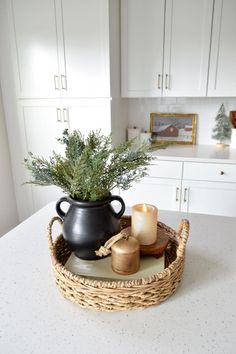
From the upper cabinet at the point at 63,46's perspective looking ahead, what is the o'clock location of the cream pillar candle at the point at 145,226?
The cream pillar candle is roughly at 12 o'clock from the upper cabinet.

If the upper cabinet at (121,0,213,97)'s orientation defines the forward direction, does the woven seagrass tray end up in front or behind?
in front

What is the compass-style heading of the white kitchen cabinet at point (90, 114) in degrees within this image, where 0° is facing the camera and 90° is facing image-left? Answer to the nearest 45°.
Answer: approximately 0°

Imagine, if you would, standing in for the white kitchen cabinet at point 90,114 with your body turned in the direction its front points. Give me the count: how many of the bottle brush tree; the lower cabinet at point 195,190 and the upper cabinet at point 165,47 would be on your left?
3

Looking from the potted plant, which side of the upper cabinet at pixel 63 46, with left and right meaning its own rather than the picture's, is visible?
front

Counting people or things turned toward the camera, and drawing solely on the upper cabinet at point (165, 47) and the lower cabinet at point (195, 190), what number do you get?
2

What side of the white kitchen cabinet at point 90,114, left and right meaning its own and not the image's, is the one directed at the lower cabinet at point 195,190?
left

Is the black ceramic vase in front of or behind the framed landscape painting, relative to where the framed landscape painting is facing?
in front

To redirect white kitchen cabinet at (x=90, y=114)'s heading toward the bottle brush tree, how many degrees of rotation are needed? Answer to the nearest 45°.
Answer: approximately 90° to its left

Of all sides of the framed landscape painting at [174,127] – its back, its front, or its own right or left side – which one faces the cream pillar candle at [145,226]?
front

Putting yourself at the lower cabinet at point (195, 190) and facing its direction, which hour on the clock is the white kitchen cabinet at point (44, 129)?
The white kitchen cabinet is roughly at 3 o'clock from the lower cabinet.
